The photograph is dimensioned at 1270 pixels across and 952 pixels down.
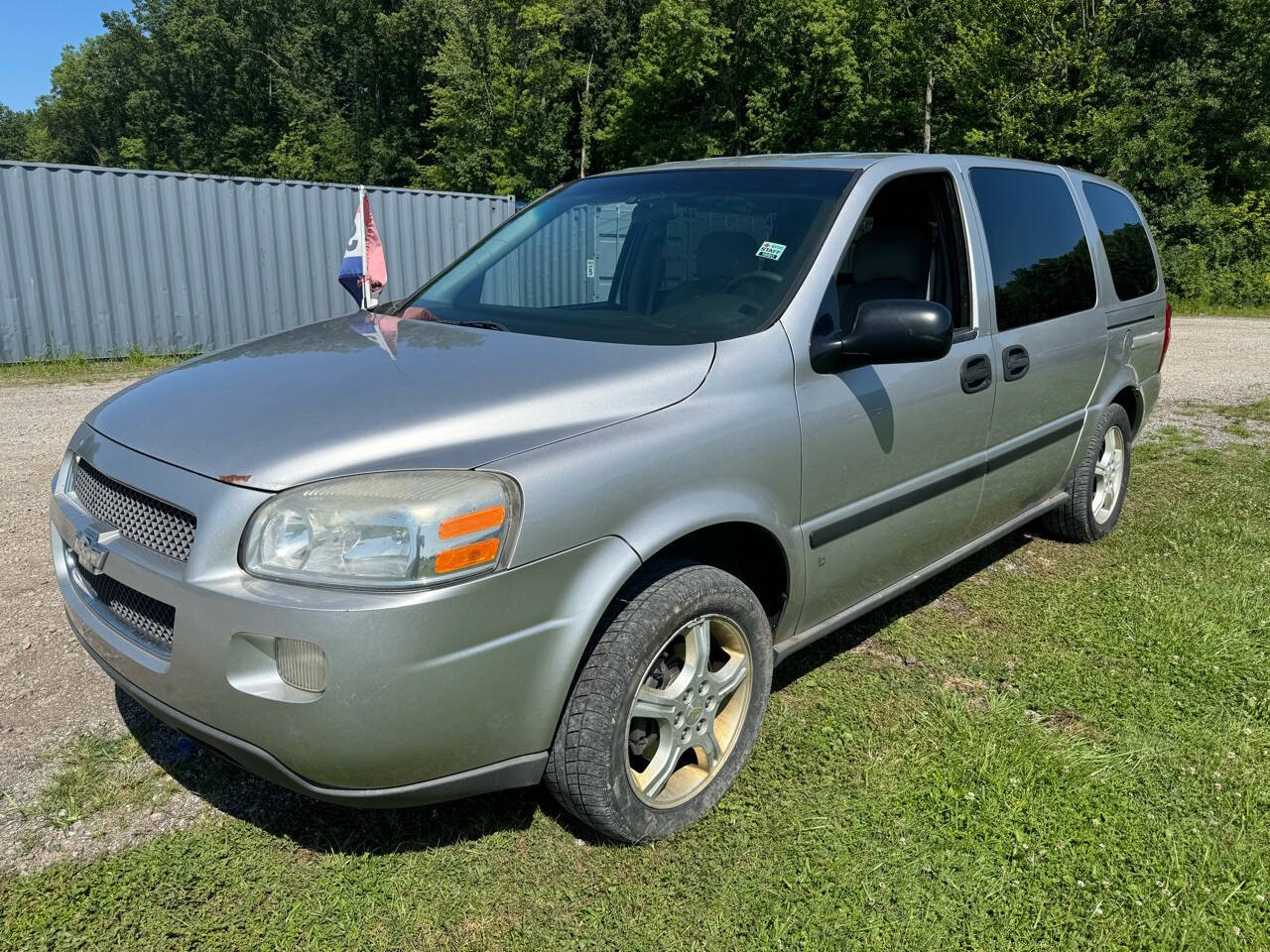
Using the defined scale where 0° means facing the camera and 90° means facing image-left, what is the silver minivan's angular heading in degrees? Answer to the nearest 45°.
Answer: approximately 45°

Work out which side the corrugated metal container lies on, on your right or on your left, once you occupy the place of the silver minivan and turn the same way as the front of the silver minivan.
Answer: on your right
